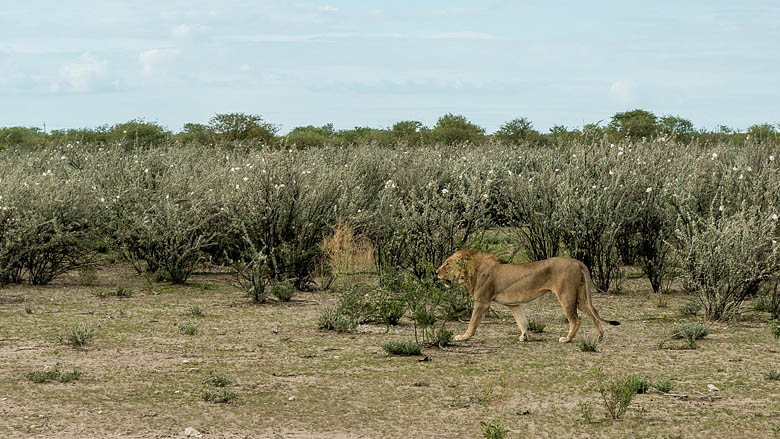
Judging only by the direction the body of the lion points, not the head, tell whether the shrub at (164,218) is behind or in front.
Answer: in front

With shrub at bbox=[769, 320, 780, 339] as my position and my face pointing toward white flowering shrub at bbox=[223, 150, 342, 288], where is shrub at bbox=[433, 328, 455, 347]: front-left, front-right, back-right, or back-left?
front-left

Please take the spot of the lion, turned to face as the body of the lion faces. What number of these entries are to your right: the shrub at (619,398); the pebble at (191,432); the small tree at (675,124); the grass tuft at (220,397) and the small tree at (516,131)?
2

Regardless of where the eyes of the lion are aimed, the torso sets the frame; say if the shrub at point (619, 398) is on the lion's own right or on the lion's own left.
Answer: on the lion's own left

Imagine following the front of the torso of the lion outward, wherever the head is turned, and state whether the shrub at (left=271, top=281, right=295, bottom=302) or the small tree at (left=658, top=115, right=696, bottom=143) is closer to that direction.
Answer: the shrub

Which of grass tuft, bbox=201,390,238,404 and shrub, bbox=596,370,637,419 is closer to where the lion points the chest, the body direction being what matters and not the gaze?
the grass tuft

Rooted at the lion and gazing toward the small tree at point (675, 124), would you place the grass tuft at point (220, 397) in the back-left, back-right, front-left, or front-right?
back-left

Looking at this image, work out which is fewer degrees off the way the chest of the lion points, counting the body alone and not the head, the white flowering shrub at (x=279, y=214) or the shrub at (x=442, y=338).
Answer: the shrub

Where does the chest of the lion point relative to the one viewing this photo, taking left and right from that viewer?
facing to the left of the viewer

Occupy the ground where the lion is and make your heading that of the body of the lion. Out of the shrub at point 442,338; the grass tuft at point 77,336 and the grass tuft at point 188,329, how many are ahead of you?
3

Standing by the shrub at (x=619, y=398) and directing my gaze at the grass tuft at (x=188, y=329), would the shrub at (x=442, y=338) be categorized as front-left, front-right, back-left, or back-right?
front-right

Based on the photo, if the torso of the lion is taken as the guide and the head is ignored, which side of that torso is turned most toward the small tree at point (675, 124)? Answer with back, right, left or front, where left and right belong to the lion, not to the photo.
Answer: right

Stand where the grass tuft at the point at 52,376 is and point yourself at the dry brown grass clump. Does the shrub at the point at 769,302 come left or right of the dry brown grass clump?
right

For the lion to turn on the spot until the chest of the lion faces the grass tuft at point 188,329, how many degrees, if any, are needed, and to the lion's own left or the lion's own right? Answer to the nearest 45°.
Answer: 0° — it already faces it

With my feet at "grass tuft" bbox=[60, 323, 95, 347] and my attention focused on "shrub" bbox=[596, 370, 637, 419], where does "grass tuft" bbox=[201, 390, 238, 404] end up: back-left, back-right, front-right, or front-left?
front-right

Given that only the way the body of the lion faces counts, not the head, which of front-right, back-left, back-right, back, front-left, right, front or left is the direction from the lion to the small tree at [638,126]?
right

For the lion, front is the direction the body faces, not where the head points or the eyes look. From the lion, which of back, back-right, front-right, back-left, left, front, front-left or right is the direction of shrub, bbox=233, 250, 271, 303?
front-right

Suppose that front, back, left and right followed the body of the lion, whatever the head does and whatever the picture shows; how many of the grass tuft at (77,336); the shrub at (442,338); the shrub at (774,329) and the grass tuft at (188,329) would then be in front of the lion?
3

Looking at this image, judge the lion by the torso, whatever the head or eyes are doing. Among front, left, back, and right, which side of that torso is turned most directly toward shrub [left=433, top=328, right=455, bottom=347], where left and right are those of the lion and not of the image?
front

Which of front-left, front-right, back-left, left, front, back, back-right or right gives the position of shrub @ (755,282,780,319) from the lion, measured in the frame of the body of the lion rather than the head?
back-right
